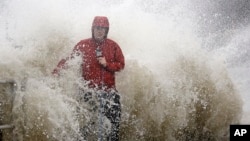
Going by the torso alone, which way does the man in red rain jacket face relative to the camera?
toward the camera

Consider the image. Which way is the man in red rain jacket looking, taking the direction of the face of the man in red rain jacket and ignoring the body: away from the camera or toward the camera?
toward the camera
